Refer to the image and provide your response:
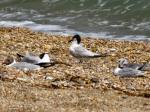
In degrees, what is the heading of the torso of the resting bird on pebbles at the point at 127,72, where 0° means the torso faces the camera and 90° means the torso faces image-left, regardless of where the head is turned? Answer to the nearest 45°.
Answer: approximately 90°
